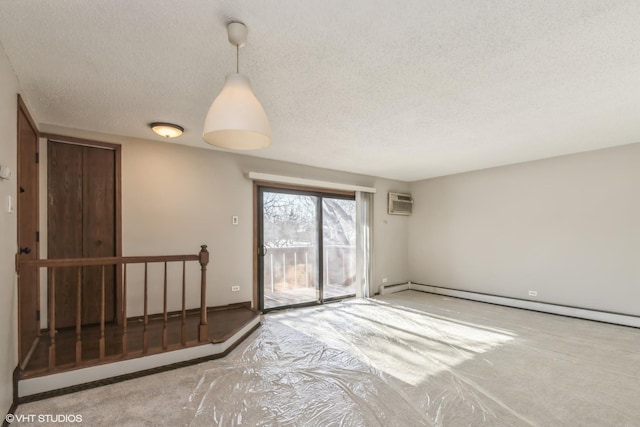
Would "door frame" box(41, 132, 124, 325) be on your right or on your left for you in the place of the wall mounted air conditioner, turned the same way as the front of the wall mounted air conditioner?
on your right

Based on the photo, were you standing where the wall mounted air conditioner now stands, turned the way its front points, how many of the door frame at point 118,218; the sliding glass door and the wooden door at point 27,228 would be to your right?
3

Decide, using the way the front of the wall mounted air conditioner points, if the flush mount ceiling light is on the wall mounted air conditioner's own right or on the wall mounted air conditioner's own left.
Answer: on the wall mounted air conditioner's own right

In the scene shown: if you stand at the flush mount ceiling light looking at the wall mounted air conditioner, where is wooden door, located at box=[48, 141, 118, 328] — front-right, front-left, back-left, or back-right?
back-left

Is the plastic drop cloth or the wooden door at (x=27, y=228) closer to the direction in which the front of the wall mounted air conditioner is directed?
the plastic drop cloth

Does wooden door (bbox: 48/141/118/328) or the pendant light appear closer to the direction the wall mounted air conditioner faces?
the pendant light

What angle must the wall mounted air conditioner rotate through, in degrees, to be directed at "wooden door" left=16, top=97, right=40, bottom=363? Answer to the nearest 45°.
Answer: approximately 90° to its right

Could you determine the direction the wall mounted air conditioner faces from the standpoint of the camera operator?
facing the viewer and to the right of the viewer

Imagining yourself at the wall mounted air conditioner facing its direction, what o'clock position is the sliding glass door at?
The sliding glass door is roughly at 3 o'clock from the wall mounted air conditioner.
